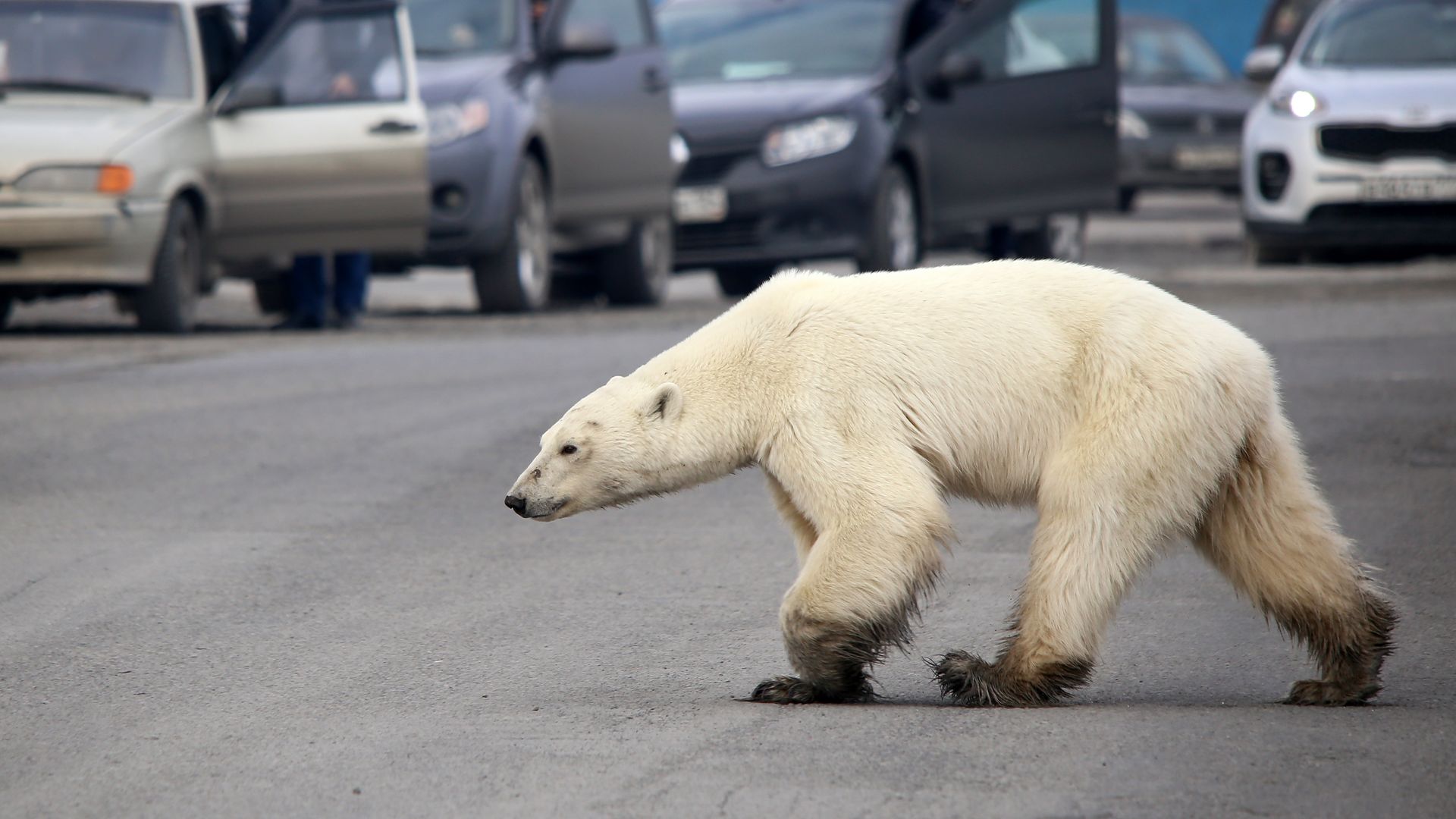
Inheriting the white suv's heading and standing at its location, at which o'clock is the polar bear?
The polar bear is roughly at 12 o'clock from the white suv.

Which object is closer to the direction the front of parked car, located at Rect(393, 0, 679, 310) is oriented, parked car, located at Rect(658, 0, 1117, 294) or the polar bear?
the polar bear

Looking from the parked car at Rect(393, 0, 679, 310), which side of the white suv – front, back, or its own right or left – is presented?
right

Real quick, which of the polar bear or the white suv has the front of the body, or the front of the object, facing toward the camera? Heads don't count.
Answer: the white suv

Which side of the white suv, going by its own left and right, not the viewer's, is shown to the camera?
front

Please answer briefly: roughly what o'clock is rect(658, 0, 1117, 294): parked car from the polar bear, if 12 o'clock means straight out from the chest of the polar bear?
The parked car is roughly at 3 o'clock from the polar bear.

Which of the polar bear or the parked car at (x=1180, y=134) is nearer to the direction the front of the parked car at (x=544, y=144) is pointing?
the polar bear

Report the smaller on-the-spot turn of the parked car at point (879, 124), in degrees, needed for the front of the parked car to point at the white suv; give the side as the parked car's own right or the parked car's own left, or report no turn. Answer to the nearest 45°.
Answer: approximately 135° to the parked car's own left

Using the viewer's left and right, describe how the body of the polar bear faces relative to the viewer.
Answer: facing to the left of the viewer

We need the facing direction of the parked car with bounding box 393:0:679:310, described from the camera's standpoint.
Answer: facing the viewer and to the left of the viewer

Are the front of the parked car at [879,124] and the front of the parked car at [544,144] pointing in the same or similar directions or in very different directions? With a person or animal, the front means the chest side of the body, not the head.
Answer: same or similar directions

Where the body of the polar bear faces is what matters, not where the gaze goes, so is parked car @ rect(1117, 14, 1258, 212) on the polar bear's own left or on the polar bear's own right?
on the polar bear's own right

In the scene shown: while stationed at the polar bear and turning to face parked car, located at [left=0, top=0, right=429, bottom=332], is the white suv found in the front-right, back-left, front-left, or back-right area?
front-right

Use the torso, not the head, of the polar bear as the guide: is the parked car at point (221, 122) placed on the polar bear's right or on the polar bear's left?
on the polar bear's right

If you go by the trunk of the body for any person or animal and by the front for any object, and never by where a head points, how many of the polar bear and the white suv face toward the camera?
1

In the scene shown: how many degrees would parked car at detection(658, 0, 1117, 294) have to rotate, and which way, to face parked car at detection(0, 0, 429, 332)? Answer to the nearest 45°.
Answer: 0° — it already faces it
